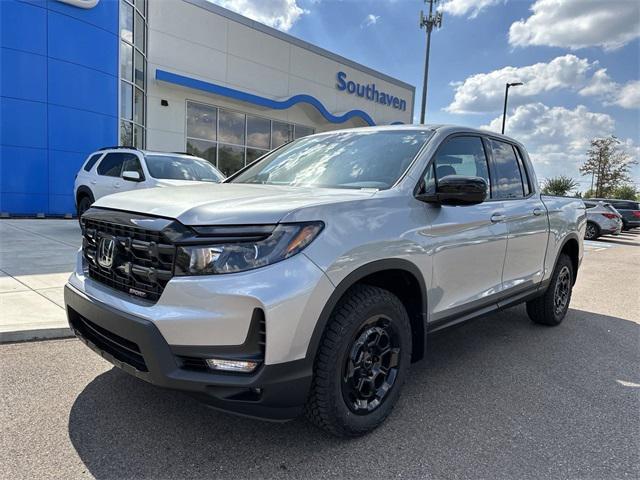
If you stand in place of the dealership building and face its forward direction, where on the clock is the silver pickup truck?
The silver pickup truck is roughly at 1 o'clock from the dealership building.

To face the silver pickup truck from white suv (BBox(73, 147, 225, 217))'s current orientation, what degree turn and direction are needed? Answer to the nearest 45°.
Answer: approximately 45° to its right

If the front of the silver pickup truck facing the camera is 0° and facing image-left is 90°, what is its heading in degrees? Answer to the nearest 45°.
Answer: approximately 45°

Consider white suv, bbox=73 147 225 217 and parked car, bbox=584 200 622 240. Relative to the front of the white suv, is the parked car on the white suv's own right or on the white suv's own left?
on the white suv's own left

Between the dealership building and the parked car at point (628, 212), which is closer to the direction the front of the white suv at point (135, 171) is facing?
the parked car

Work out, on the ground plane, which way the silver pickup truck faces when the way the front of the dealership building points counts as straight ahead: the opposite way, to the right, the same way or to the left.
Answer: to the right

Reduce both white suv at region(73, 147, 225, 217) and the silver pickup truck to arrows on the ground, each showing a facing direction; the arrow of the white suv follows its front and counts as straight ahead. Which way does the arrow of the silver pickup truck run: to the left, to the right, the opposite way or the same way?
to the right

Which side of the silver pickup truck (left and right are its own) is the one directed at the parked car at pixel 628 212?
back

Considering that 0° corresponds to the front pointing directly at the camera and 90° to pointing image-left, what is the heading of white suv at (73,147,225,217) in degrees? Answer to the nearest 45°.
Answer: approximately 315°

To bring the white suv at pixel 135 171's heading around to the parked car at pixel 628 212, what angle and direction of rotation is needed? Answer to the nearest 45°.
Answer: approximately 45° to its left

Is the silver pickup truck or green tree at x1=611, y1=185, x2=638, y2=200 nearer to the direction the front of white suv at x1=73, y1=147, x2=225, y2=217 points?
the silver pickup truck

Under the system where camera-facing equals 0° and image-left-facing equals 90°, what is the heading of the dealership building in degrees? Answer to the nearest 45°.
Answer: approximately 315°

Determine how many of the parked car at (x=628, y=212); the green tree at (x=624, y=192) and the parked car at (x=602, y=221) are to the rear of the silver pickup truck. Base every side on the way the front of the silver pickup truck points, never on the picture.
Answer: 3
